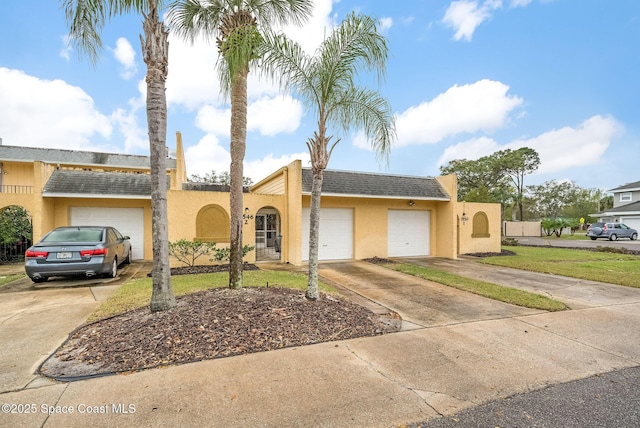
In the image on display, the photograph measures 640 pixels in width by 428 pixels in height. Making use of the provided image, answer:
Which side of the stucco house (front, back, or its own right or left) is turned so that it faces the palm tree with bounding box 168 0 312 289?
front

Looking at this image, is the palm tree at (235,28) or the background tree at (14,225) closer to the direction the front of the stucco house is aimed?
the palm tree

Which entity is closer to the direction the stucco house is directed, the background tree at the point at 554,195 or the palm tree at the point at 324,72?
the palm tree

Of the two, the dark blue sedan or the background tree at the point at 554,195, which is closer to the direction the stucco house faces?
the dark blue sedan

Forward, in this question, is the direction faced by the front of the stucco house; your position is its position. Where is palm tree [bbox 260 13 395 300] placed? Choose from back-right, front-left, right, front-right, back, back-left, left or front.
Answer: front

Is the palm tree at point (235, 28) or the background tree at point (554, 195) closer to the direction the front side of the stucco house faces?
the palm tree

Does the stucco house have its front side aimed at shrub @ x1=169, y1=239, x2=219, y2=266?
yes

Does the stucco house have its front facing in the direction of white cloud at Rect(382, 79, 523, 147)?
no

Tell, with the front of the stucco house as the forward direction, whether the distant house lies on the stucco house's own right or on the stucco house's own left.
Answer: on the stucco house's own left

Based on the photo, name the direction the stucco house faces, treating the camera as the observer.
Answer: facing the viewer
